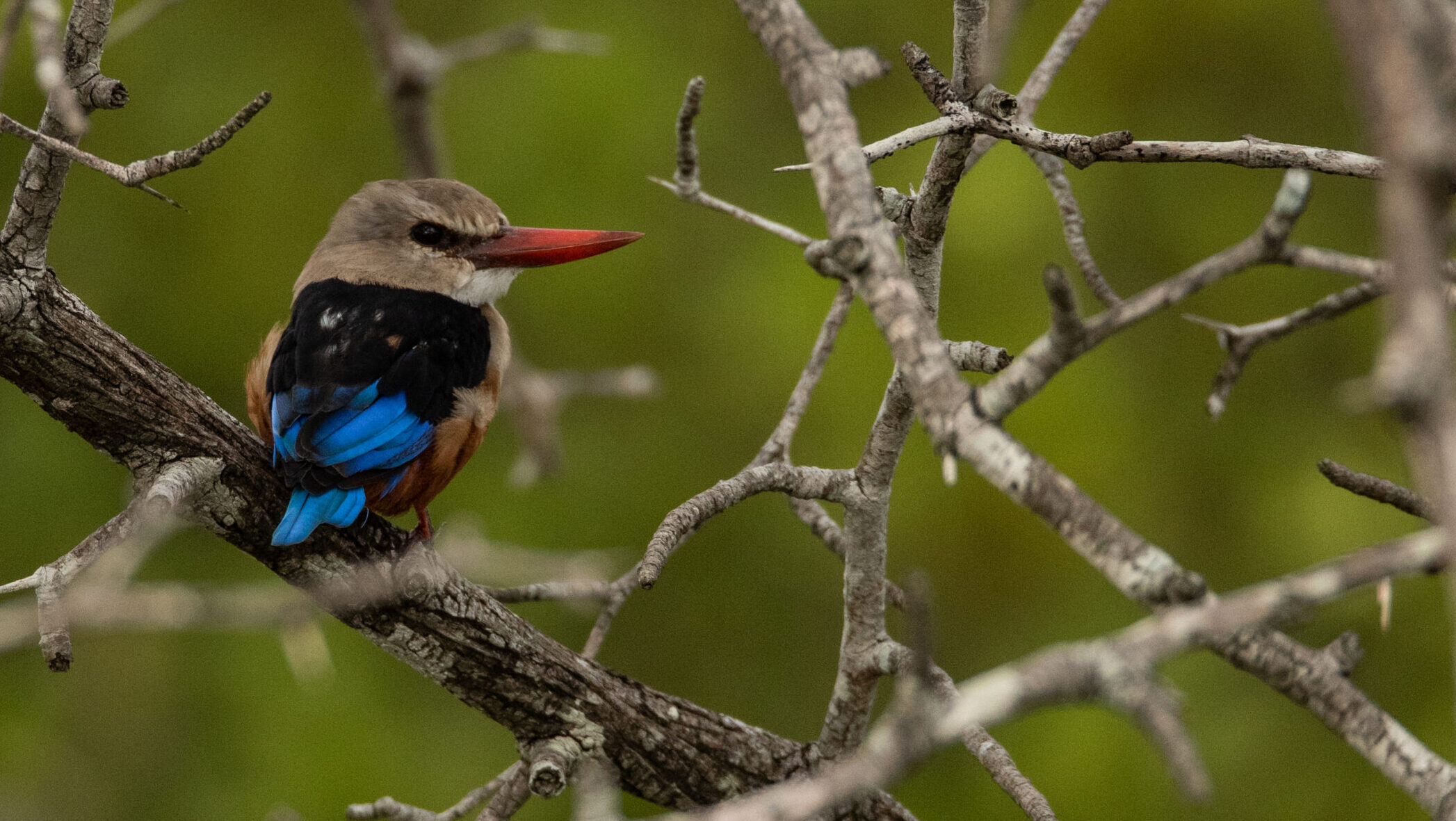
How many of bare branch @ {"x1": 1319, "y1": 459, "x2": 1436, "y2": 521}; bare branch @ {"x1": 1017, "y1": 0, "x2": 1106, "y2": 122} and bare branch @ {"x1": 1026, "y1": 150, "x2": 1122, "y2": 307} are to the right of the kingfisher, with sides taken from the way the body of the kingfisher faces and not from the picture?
3

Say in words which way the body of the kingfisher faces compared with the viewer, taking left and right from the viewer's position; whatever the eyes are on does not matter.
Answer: facing away from the viewer and to the right of the viewer

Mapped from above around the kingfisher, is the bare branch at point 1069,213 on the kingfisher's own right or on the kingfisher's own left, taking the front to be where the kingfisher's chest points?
on the kingfisher's own right

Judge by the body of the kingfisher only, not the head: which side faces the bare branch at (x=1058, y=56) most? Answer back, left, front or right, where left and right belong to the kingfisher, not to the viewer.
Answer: right

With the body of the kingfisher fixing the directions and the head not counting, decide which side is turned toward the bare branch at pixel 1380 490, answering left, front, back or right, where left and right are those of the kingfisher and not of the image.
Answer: right
